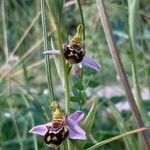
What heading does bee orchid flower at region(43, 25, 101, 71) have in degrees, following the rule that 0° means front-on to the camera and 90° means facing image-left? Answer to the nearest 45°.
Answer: approximately 0°

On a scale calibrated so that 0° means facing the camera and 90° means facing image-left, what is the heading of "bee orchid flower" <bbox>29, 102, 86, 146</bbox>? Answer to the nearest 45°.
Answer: approximately 45°
